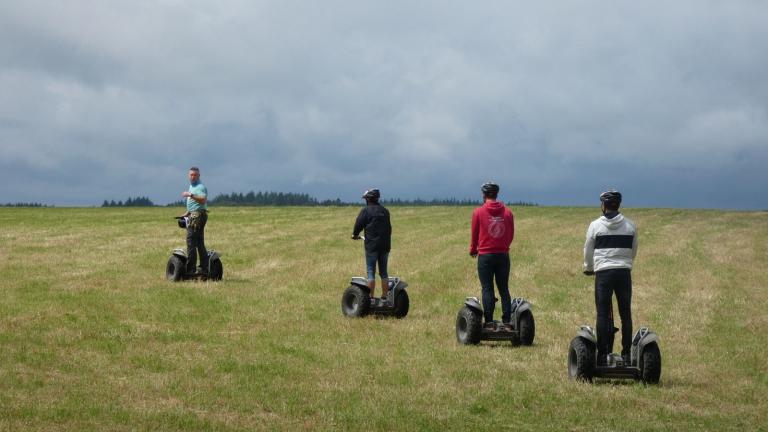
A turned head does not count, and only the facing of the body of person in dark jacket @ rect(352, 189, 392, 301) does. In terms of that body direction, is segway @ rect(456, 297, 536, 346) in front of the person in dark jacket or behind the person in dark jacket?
behind

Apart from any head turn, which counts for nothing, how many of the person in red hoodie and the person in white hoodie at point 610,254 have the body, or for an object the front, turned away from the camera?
2

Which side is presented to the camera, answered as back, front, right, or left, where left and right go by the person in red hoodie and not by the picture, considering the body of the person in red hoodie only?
back

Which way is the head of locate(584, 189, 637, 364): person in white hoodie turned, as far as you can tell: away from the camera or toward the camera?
away from the camera

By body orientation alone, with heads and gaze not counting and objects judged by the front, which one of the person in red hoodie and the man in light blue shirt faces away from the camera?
the person in red hoodie

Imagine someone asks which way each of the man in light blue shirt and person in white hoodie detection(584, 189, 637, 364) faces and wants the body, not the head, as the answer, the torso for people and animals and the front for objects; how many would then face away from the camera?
1

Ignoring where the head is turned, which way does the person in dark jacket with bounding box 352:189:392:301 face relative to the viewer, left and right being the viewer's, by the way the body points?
facing away from the viewer and to the left of the viewer

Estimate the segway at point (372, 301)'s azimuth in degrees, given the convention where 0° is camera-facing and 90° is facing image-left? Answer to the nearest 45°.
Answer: approximately 135°

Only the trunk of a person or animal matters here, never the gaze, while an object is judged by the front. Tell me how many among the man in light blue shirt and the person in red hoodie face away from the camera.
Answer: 1

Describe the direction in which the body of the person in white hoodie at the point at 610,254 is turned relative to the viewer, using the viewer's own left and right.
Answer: facing away from the viewer

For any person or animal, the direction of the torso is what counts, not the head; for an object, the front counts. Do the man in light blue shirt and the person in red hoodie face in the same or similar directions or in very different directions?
very different directions
